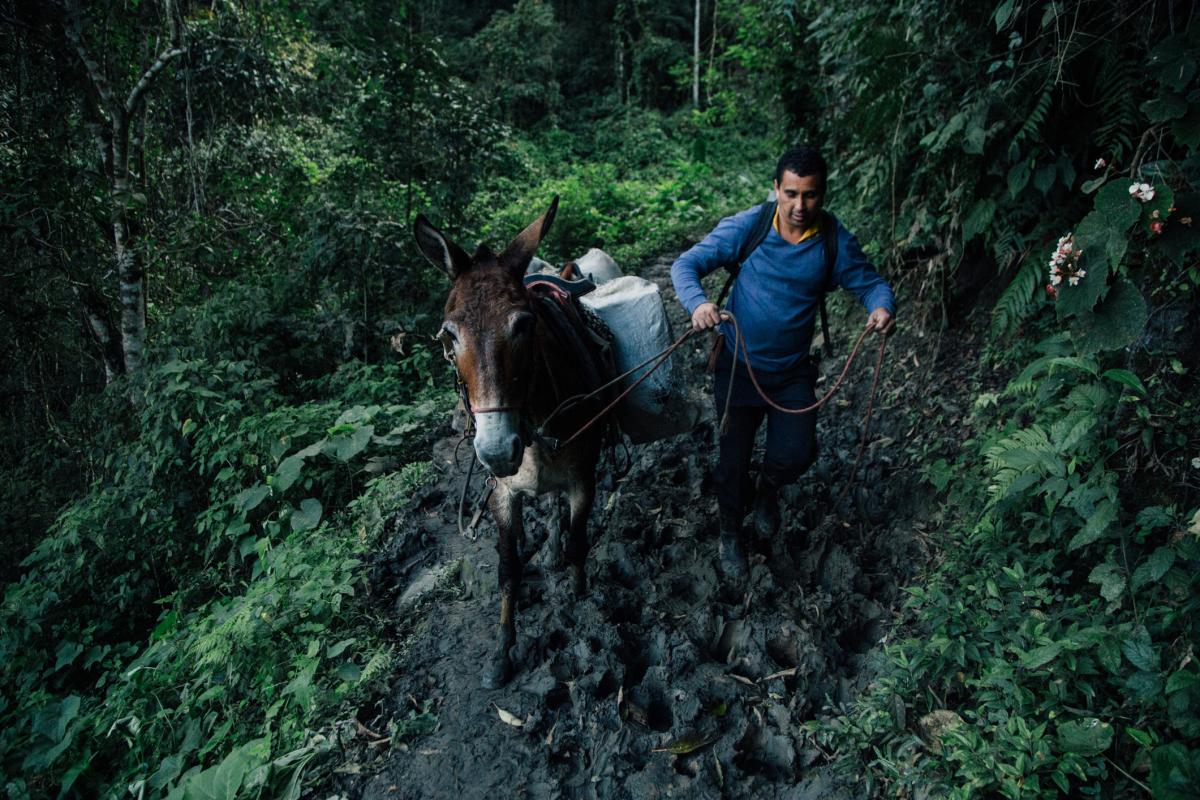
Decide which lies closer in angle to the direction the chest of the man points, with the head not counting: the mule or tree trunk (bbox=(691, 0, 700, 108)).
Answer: the mule

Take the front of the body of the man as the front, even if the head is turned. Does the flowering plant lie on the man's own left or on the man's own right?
on the man's own left

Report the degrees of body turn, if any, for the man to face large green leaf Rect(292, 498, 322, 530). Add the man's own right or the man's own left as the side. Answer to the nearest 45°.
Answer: approximately 90° to the man's own right

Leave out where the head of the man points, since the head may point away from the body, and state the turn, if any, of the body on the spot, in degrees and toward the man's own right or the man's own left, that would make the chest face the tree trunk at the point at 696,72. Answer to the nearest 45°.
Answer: approximately 180°

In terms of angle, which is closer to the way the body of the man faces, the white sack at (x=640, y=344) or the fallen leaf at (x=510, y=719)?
the fallen leaf

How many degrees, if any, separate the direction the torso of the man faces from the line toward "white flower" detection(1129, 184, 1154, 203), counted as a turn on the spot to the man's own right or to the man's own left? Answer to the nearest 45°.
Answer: approximately 90° to the man's own left

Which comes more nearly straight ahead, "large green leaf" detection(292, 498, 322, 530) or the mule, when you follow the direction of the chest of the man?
the mule

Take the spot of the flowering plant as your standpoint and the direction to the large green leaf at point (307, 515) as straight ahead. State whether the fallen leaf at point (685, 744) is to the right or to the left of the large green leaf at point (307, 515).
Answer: left

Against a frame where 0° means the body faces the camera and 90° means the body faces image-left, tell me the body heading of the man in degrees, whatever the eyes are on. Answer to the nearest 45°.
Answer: approximately 0°

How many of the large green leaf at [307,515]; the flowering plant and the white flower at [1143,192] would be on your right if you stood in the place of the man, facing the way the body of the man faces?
1

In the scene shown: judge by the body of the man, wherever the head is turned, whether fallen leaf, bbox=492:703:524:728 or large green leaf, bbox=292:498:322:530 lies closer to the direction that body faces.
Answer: the fallen leaf

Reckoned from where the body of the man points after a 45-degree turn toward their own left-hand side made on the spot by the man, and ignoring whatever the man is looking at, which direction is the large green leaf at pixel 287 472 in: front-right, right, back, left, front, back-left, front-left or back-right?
back-right

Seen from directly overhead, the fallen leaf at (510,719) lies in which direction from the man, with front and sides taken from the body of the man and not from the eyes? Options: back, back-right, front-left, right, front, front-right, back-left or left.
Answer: front-right

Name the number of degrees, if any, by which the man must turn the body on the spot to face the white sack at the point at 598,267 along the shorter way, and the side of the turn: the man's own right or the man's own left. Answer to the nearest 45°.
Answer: approximately 135° to the man's own right
